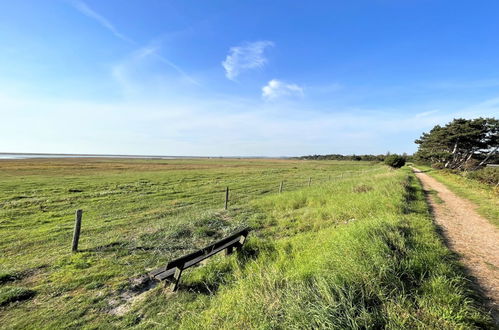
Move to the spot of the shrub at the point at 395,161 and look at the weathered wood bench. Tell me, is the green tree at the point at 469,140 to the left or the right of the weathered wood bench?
left

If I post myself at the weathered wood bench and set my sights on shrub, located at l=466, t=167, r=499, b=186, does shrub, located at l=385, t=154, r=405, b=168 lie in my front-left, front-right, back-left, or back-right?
front-left

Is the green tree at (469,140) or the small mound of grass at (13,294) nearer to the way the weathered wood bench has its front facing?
the small mound of grass

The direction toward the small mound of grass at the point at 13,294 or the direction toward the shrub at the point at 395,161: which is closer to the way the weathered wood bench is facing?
the small mound of grass

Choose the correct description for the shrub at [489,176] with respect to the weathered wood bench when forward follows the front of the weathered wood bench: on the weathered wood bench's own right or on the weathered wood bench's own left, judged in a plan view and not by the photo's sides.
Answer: on the weathered wood bench's own right

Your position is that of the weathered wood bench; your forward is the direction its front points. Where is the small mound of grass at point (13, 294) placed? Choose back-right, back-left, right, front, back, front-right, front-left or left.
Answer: front-left

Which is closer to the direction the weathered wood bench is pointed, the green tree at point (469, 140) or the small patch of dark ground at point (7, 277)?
the small patch of dark ground

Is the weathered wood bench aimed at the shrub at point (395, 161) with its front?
no

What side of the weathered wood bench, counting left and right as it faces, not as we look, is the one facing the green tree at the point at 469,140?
right

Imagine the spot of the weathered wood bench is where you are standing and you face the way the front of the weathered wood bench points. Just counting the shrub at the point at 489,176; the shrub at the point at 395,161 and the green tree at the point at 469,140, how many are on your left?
0

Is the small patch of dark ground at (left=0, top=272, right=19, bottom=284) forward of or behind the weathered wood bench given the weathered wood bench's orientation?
forward

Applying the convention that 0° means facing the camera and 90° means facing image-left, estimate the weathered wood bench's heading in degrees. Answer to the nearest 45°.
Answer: approximately 135°
